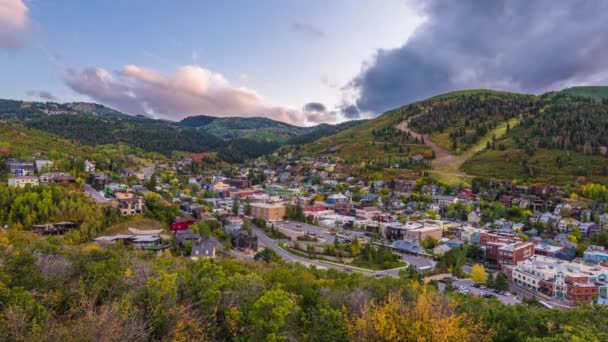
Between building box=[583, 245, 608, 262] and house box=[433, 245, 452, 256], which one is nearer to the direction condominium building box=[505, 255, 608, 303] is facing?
the house

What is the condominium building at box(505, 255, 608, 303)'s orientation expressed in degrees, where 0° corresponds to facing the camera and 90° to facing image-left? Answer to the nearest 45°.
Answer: approximately 45°
